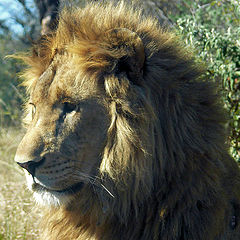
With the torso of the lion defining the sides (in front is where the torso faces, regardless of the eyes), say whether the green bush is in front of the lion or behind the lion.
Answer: behind

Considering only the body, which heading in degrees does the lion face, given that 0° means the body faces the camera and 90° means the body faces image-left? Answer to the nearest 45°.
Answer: approximately 45°
